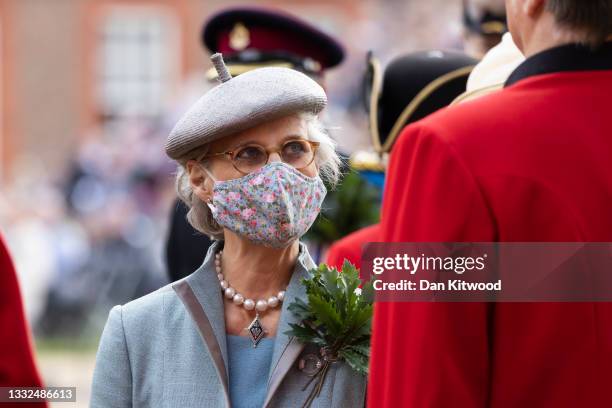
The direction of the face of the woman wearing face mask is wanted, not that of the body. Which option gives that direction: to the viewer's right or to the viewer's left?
to the viewer's right

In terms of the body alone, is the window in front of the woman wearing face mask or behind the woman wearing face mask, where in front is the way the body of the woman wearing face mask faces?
behind

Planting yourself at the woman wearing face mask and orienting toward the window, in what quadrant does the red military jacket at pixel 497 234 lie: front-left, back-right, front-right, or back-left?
back-right

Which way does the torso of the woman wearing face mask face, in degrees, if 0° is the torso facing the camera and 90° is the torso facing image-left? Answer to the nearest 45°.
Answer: approximately 315°

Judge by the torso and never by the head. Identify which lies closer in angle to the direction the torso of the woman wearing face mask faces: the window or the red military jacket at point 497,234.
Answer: the red military jacket
